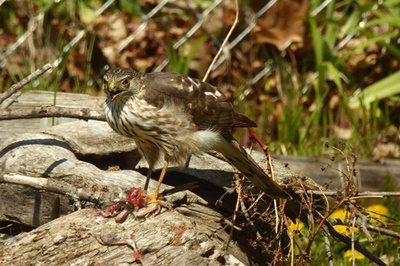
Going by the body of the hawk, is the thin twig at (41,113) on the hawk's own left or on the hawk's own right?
on the hawk's own right

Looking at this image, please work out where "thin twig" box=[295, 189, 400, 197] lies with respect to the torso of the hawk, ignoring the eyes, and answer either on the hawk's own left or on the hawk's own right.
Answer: on the hawk's own left

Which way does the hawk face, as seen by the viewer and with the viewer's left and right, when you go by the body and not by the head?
facing the viewer and to the left of the viewer

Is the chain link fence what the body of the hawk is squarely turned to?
no
